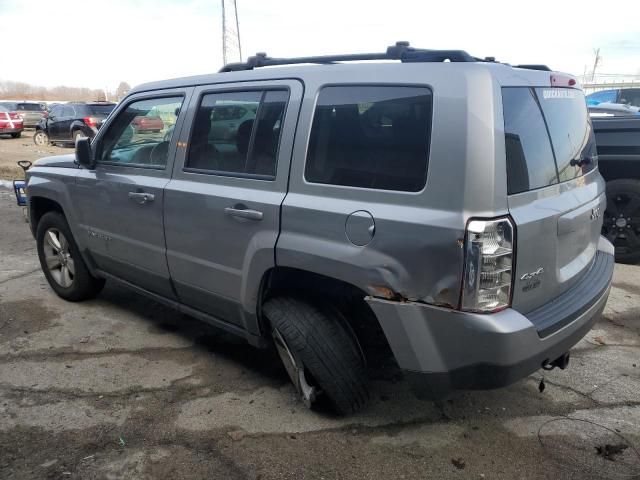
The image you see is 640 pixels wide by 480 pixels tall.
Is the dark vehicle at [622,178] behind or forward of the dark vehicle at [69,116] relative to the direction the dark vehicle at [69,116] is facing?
behind

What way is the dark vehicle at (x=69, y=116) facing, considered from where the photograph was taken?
facing away from the viewer and to the left of the viewer

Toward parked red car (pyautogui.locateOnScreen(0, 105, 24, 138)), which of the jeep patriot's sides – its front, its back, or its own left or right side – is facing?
front

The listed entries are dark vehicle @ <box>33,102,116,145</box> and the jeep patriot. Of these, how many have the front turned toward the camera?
0

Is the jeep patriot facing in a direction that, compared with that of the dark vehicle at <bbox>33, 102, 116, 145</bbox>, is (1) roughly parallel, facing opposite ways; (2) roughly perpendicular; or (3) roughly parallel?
roughly parallel

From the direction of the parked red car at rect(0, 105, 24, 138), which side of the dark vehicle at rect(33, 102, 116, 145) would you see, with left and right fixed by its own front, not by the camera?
front

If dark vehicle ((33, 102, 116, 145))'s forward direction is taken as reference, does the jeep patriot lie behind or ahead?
behind

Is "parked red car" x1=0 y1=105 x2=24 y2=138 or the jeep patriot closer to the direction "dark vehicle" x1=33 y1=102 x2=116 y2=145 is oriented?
the parked red car

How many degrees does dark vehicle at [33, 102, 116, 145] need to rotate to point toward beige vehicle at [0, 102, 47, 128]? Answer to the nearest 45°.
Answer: approximately 45° to its right

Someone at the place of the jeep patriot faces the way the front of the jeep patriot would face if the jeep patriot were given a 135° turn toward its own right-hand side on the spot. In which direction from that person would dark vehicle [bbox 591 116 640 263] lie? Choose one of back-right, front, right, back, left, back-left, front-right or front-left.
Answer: front-left

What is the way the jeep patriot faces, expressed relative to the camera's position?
facing away from the viewer and to the left of the viewer
